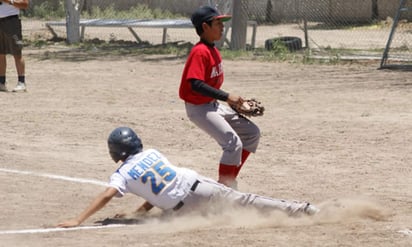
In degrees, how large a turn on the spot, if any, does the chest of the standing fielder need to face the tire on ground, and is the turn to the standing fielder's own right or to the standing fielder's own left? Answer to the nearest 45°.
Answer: approximately 90° to the standing fielder's own left

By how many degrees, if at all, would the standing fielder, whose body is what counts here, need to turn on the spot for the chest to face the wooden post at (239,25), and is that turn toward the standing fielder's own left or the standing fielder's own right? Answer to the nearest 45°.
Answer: approximately 90° to the standing fielder's own left

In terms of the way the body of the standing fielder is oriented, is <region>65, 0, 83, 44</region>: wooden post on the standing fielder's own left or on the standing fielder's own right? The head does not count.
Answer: on the standing fielder's own left

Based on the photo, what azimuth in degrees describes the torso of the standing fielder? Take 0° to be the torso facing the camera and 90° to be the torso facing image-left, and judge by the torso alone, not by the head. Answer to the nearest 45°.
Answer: approximately 270°

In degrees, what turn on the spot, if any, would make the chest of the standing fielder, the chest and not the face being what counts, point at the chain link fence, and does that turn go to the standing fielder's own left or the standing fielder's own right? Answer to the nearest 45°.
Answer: approximately 90° to the standing fielder's own left
